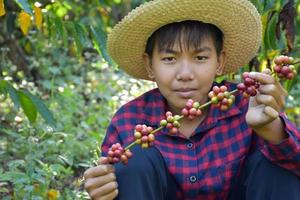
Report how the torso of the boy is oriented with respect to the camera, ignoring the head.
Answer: toward the camera

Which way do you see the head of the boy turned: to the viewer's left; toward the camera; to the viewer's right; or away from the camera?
toward the camera
